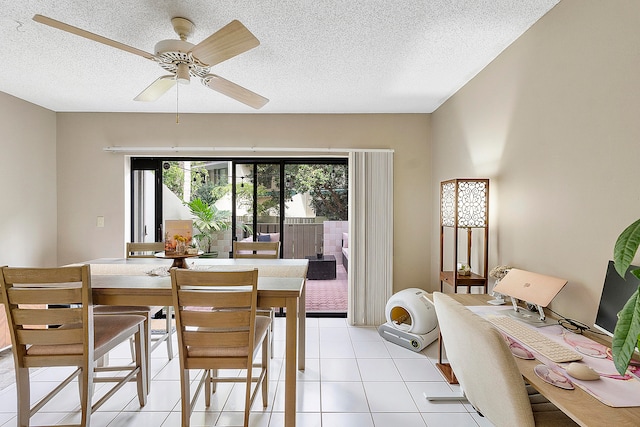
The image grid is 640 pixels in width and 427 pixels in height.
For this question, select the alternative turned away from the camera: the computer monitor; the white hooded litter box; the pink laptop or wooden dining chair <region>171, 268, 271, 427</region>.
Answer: the wooden dining chair

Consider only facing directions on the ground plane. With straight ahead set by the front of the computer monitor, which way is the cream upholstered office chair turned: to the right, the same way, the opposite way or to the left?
the opposite way

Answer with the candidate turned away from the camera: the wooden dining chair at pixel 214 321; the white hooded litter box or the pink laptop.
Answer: the wooden dining chair

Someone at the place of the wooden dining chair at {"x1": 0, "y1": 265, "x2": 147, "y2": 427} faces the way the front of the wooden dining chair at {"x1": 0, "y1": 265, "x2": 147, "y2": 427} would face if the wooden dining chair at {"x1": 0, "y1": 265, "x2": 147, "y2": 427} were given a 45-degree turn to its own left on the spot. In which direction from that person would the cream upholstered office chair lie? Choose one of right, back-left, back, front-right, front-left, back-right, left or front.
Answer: back-right

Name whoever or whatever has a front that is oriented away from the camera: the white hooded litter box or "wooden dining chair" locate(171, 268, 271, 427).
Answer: the wooden dining chair

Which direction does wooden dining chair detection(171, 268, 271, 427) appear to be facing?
away from the camera

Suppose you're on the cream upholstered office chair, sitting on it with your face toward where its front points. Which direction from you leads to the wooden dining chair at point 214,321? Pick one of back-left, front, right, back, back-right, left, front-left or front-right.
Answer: back-left

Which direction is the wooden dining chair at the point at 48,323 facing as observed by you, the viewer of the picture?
facing away from the viewer and to the right of the viewer

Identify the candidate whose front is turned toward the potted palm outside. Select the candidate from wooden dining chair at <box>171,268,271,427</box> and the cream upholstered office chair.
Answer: the wooden dining chair
